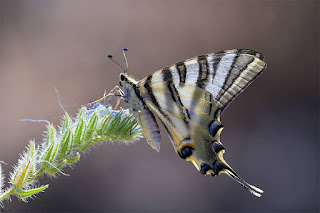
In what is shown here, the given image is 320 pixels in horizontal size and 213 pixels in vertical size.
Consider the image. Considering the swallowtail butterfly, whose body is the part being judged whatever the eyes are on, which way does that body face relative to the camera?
to the viewer's left
